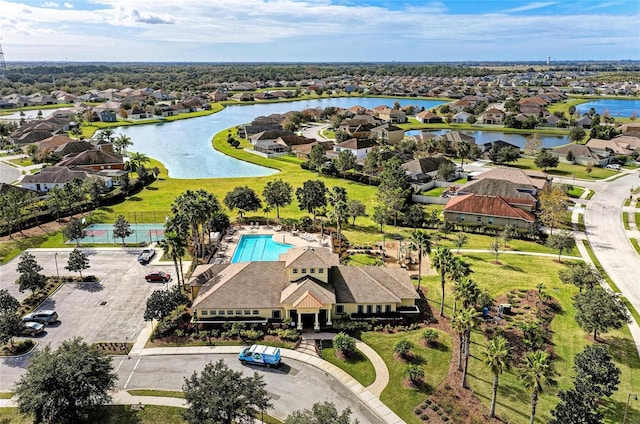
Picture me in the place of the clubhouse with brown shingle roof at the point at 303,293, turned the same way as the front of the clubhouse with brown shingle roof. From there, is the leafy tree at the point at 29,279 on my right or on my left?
on my right

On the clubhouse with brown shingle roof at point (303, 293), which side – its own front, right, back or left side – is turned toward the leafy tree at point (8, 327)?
right

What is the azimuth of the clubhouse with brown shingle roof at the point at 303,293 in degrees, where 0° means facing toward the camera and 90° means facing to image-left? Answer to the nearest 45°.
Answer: approximately 0°

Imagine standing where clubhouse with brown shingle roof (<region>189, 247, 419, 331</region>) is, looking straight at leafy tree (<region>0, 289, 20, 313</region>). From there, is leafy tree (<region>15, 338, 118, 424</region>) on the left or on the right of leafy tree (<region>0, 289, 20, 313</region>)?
left

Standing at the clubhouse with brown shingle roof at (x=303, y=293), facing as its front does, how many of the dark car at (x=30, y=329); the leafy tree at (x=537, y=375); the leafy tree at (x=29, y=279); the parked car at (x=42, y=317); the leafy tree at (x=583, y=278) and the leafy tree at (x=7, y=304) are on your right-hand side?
4

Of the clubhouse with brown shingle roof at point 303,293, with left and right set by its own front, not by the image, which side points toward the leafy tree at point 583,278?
left

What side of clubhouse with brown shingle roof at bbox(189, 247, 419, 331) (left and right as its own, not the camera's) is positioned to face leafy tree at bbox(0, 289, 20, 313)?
right

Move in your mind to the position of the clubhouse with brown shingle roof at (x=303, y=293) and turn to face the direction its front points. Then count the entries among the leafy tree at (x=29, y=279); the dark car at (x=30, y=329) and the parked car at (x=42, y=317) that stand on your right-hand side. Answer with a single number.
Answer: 3

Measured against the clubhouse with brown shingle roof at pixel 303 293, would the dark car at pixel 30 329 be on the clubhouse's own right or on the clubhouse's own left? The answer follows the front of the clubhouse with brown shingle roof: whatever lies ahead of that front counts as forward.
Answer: on the clubhouse's own right

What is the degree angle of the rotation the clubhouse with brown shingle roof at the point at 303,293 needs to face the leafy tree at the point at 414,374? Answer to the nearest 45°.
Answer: approximately 45° to its left

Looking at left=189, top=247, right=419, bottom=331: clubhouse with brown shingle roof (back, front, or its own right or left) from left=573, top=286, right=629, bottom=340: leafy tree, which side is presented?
left

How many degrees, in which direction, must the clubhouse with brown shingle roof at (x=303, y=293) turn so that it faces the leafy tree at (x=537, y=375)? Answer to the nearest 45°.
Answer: approximately 45° to its left
